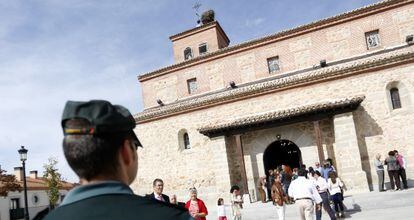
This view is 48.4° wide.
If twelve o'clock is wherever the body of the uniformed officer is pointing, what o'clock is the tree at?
The tree is roughly at 10 o'clock from the uniformed officer.

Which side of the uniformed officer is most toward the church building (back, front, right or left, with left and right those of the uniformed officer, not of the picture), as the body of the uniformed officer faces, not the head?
front

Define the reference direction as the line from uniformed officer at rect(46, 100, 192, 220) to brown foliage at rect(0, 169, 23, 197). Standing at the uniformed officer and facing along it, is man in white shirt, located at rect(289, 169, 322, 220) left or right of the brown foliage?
right

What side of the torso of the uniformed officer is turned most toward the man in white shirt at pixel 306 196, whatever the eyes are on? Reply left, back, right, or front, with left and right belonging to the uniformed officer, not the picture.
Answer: front

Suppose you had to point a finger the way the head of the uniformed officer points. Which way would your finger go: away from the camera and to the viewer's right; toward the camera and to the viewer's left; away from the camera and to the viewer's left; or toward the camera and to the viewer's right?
away from the camera and to the viewer's right

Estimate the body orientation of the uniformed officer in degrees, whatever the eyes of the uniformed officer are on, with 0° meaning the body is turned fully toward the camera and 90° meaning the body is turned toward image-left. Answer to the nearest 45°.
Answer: approximately 225°

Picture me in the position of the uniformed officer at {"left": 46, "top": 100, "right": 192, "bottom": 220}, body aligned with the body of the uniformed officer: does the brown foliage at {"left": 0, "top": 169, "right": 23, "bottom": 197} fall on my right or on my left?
on my left
